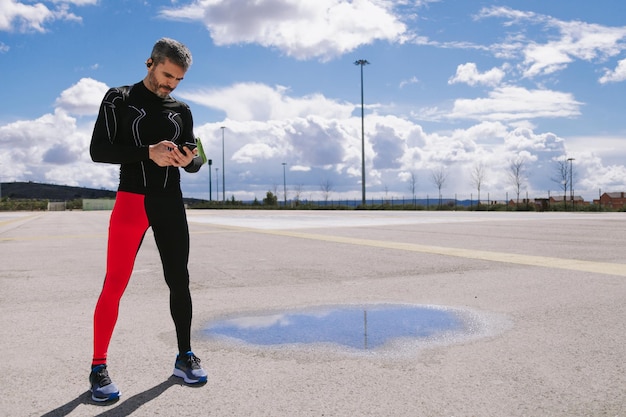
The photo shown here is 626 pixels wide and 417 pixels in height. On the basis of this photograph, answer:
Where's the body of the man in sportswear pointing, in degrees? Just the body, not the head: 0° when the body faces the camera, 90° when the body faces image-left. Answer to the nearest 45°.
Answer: approximately 315°
